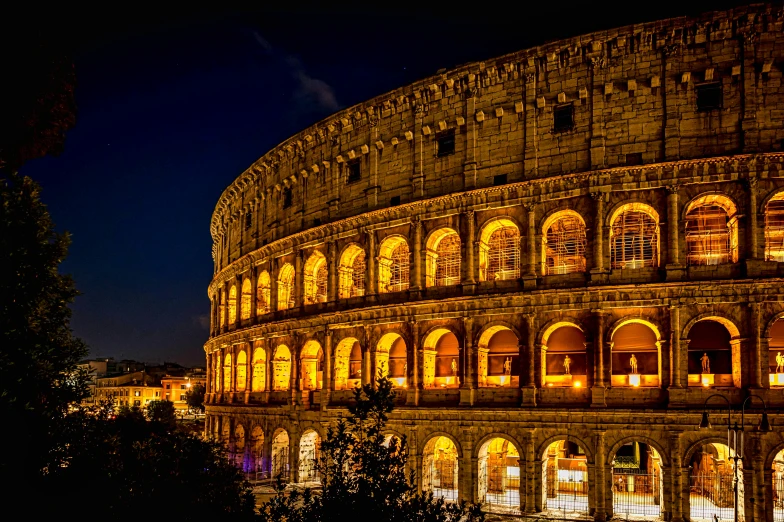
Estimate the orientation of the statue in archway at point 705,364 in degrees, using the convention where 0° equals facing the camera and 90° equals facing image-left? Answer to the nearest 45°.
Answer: approximately 0°
